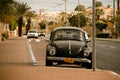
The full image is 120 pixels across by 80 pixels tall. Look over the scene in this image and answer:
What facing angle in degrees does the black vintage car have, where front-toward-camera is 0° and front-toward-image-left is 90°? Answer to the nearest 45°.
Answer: approximately 0°
